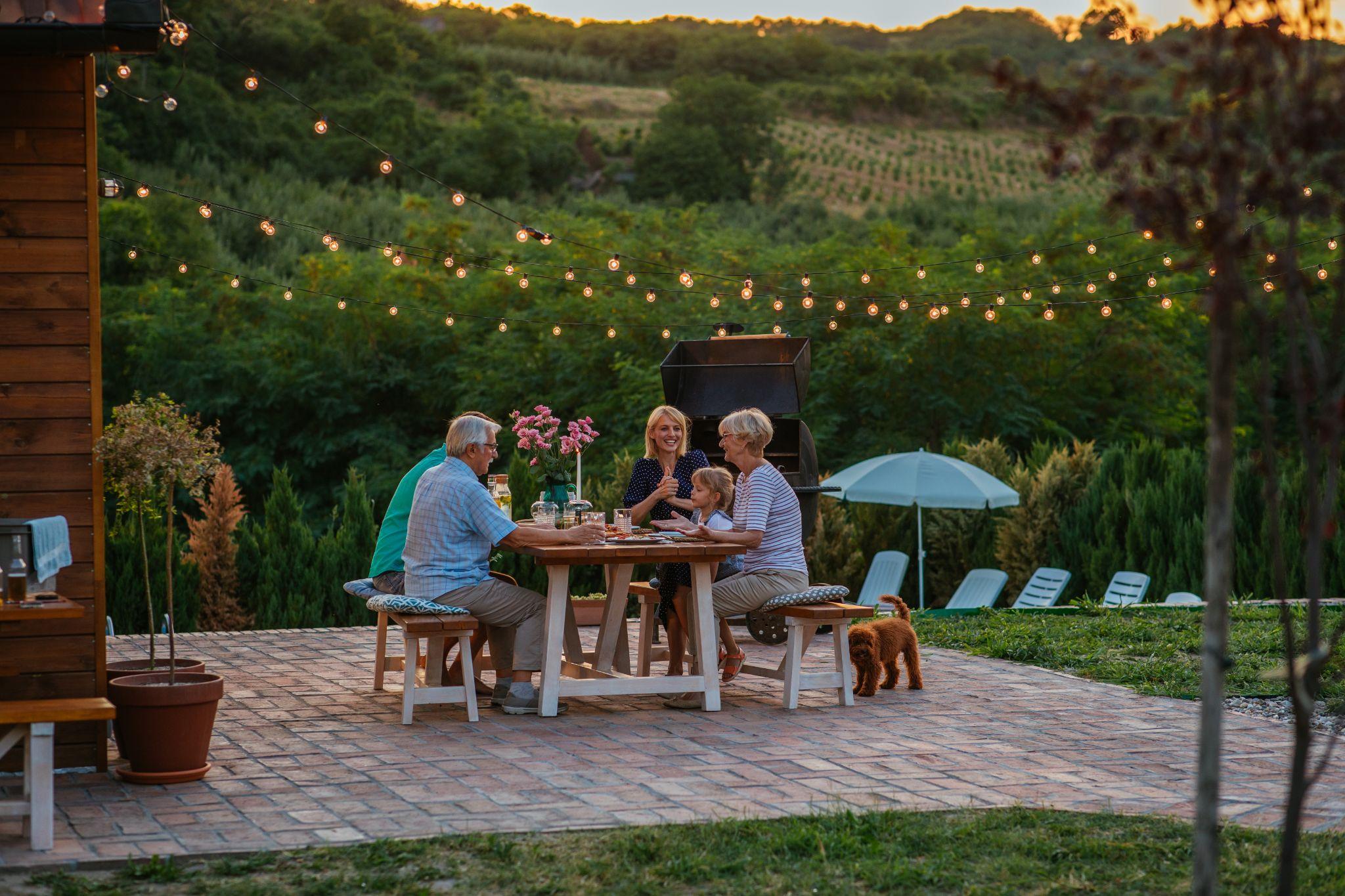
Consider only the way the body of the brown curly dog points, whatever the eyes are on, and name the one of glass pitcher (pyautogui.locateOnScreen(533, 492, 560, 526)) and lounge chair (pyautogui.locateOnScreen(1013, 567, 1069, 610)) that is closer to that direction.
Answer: the glass pitcher

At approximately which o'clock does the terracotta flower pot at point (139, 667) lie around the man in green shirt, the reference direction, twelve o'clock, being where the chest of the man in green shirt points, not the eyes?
The terracotta flower pot is roughly at 4 o'clock from the man in green shirt.

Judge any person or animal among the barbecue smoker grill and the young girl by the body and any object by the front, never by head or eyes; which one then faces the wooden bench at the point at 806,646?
the barbecue smoker grill

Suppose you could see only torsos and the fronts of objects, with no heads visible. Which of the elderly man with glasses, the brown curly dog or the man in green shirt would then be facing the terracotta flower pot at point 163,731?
the brown curly dog

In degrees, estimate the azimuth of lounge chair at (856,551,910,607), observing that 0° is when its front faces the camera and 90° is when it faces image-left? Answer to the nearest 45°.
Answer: approximately 45°

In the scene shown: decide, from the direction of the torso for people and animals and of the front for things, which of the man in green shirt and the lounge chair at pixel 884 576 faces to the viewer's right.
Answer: the man in green shirt

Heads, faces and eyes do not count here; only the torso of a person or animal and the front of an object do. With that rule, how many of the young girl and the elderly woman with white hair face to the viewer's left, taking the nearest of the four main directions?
2

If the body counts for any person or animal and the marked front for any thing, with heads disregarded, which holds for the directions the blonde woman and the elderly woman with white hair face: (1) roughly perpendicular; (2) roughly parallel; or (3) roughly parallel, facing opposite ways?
roughly perpendicular

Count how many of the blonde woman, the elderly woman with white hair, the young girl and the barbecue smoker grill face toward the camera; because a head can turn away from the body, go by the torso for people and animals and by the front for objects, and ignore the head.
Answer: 2

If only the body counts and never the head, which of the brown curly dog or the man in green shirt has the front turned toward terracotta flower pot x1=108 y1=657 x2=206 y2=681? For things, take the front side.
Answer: the brown curly dog

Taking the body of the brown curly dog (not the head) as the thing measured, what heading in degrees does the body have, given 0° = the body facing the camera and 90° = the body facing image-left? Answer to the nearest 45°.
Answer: approximately 45°
